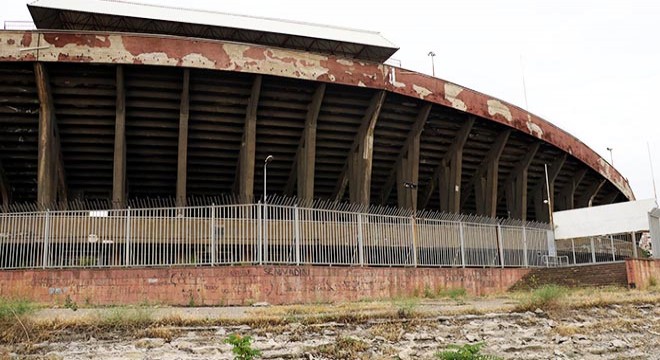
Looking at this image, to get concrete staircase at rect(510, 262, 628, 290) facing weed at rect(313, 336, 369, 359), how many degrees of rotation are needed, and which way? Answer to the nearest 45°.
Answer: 0° — it already faces it

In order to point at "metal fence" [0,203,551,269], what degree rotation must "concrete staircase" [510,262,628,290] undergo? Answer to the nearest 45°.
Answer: approximately 45° to its right

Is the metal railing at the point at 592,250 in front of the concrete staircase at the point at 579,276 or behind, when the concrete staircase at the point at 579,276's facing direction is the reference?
behind

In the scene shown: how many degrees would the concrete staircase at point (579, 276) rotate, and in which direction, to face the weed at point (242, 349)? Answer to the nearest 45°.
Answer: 0° — it already faces it
